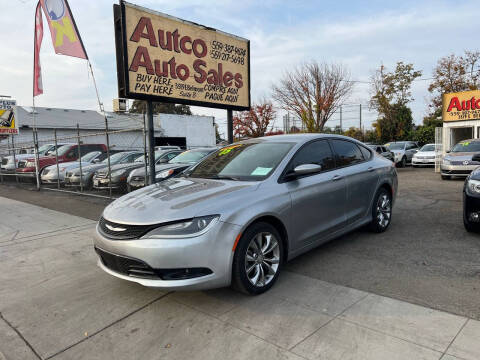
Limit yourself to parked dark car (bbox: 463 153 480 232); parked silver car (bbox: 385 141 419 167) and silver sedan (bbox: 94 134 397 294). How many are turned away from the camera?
0

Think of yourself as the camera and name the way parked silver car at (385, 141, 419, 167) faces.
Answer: facing the viewer and to the left of the viewer

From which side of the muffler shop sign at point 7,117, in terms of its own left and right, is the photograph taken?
front

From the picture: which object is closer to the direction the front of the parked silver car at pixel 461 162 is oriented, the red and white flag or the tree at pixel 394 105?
the red and white flag

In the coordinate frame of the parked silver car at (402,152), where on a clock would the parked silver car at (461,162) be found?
the parked silver car at (461,162) is roughly at 10 o'clock from the parked silver car at (402,152).

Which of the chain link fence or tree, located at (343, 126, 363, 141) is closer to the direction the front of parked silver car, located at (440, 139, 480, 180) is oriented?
the chain link fence

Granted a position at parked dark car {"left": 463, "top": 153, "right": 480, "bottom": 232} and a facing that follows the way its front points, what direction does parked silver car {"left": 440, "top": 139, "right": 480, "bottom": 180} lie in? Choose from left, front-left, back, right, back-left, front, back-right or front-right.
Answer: back-right

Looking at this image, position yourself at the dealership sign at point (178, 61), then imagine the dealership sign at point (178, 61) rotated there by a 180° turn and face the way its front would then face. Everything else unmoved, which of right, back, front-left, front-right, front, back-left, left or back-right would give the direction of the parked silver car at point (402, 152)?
right

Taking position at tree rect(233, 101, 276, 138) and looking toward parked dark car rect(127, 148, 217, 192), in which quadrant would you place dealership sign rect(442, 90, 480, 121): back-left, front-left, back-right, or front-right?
front-left

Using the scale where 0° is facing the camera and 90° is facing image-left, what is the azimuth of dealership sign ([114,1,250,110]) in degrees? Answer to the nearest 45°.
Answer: approximately 315°

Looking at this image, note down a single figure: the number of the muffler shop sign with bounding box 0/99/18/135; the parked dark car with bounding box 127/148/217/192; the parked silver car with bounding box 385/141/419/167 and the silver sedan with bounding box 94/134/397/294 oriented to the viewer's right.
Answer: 0

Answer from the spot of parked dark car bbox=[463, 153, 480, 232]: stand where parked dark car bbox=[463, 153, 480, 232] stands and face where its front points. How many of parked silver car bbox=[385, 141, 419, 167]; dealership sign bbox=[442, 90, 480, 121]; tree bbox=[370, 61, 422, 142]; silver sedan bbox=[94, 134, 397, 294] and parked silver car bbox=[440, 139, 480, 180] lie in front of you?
1

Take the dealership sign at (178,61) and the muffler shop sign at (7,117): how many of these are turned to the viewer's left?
0
